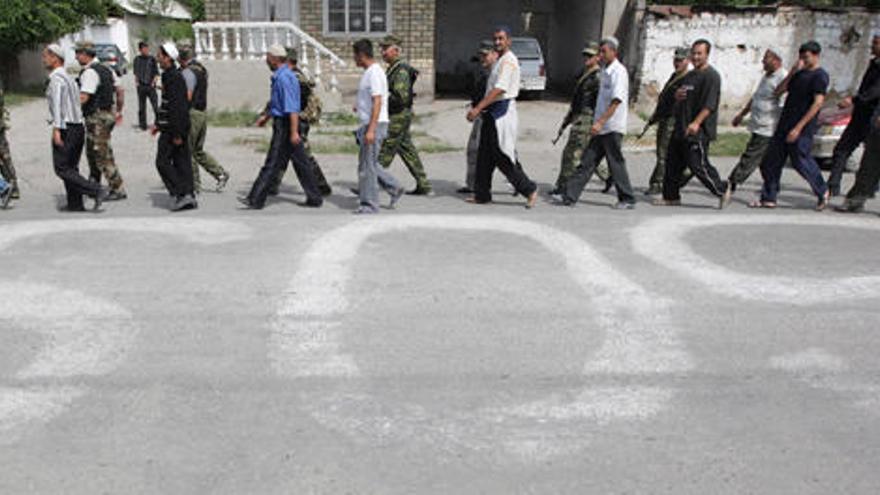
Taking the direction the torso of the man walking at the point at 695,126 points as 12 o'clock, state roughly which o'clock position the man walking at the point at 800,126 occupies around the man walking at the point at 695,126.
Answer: the man walking at the point at 800,126 is roughly at 7 o'clock from the man walking at the point at 695,126.

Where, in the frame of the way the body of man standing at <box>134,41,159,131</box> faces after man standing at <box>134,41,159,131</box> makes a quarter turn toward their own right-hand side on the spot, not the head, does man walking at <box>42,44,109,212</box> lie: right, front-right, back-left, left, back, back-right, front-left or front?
left

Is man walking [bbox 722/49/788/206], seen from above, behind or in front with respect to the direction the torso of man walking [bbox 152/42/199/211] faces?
behind

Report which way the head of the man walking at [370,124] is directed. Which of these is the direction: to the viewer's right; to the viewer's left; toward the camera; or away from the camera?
to the viewer's left

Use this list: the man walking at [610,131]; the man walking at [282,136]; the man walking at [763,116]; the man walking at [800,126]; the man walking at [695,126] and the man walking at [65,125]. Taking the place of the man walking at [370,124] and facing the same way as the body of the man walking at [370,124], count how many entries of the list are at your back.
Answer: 4

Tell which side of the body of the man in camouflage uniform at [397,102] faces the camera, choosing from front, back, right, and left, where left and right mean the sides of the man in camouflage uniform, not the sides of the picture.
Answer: left

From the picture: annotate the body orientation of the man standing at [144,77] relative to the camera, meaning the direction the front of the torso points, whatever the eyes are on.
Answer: toward the camera

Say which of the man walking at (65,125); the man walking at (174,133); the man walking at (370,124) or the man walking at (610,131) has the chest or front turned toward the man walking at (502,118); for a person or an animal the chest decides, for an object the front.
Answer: the man walking at (610,131)

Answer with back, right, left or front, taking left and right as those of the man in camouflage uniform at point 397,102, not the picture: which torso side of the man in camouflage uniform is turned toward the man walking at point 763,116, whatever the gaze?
back

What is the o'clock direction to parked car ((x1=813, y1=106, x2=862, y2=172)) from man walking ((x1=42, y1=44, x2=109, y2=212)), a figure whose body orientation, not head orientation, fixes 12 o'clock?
The parked car is roughly at 6 o'clock from the man walking.

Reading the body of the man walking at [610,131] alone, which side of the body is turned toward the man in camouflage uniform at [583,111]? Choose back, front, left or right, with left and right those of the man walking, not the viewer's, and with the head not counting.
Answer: right

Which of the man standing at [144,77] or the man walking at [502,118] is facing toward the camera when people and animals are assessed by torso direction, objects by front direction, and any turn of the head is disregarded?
the man standing at [144,77]

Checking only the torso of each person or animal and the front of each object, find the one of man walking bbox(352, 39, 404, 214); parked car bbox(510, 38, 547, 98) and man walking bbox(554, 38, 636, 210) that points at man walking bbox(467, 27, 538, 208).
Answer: man walking bbox(554, 38, 636, 210)

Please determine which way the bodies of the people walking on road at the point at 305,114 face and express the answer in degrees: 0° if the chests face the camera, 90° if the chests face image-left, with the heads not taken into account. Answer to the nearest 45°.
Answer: approximately 90°

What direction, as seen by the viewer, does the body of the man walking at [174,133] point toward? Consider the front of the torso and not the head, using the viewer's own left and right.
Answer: facing to the left of the viewer

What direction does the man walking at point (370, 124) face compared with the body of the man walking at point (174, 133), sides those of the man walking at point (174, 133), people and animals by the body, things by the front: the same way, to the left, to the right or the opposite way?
the same way

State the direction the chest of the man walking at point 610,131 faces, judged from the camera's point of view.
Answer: to the viewer's left

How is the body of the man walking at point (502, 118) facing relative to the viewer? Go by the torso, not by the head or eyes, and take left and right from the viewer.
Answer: facing to the left of the viewer

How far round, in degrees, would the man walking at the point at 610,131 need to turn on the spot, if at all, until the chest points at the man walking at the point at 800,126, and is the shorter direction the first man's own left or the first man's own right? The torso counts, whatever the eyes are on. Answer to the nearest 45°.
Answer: approximately 180°

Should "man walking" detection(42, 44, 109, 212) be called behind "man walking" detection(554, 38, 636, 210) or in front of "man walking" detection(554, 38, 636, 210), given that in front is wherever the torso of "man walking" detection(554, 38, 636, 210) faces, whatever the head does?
in front

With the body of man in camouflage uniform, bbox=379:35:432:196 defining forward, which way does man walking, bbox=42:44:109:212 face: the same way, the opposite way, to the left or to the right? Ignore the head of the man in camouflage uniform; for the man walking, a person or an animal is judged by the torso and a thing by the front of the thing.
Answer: the same way
